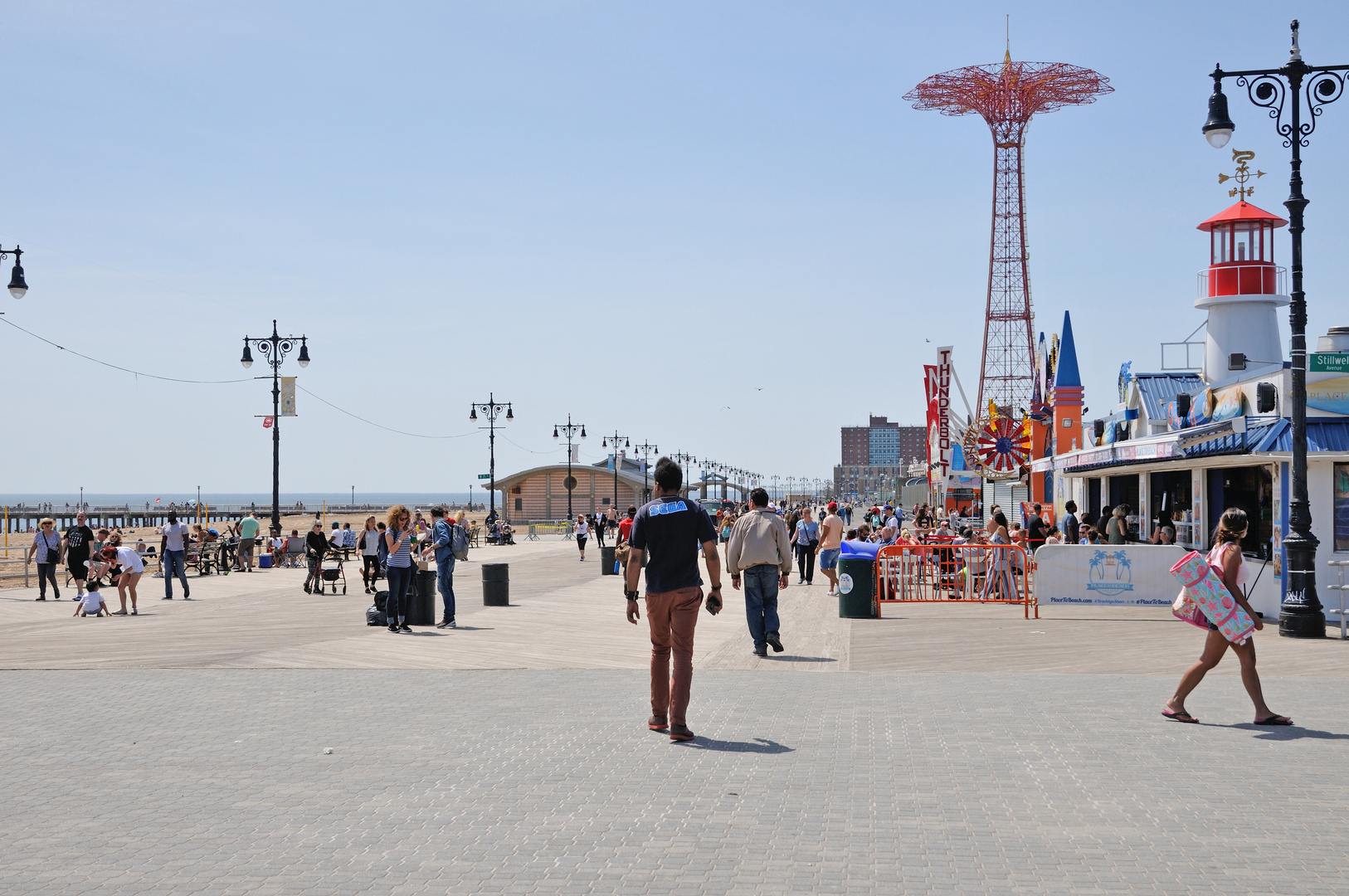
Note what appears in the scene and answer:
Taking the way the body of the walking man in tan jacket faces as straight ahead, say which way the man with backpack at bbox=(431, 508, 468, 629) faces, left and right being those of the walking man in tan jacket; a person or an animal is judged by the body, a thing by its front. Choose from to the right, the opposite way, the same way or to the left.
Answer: to the left

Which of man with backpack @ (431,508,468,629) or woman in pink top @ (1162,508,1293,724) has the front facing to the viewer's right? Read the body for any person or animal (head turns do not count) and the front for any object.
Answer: the woman in pink top

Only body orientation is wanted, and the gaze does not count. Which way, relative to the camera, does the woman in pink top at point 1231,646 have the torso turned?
to the viewer's right

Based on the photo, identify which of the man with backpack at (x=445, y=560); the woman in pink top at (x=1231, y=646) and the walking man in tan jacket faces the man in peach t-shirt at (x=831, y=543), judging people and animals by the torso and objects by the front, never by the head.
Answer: the walking man in tan jacket

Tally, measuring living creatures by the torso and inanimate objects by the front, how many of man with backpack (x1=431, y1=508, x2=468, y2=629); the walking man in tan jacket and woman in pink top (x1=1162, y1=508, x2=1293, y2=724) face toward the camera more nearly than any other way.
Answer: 0

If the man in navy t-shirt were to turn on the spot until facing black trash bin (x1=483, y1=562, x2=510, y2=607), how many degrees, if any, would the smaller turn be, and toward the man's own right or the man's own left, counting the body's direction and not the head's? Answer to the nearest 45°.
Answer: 0° — they already face it

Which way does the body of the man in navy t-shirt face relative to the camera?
away from the camera

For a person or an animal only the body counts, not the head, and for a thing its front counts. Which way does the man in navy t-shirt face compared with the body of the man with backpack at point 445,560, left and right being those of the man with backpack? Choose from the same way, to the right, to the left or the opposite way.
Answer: to the right

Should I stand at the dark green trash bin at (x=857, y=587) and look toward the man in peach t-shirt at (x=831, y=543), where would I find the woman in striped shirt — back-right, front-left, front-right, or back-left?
back-left

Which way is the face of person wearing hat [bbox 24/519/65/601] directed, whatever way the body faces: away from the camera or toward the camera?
toward the camera

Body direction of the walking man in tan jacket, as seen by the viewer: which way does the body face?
away from the camera

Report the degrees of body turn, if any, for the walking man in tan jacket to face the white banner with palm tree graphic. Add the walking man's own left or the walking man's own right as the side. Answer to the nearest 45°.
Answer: approximately 45° to the walking man's own right

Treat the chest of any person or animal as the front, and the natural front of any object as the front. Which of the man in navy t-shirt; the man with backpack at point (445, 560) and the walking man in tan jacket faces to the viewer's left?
the man with backpack

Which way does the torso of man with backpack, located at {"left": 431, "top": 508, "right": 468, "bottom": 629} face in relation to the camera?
to the viewer's left

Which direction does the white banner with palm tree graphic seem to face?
toward the camera

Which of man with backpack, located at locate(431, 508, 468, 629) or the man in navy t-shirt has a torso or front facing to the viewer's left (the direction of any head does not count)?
the man with backpack

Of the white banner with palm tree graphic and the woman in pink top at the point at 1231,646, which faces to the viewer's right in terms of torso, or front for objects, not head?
the woman in pink top
